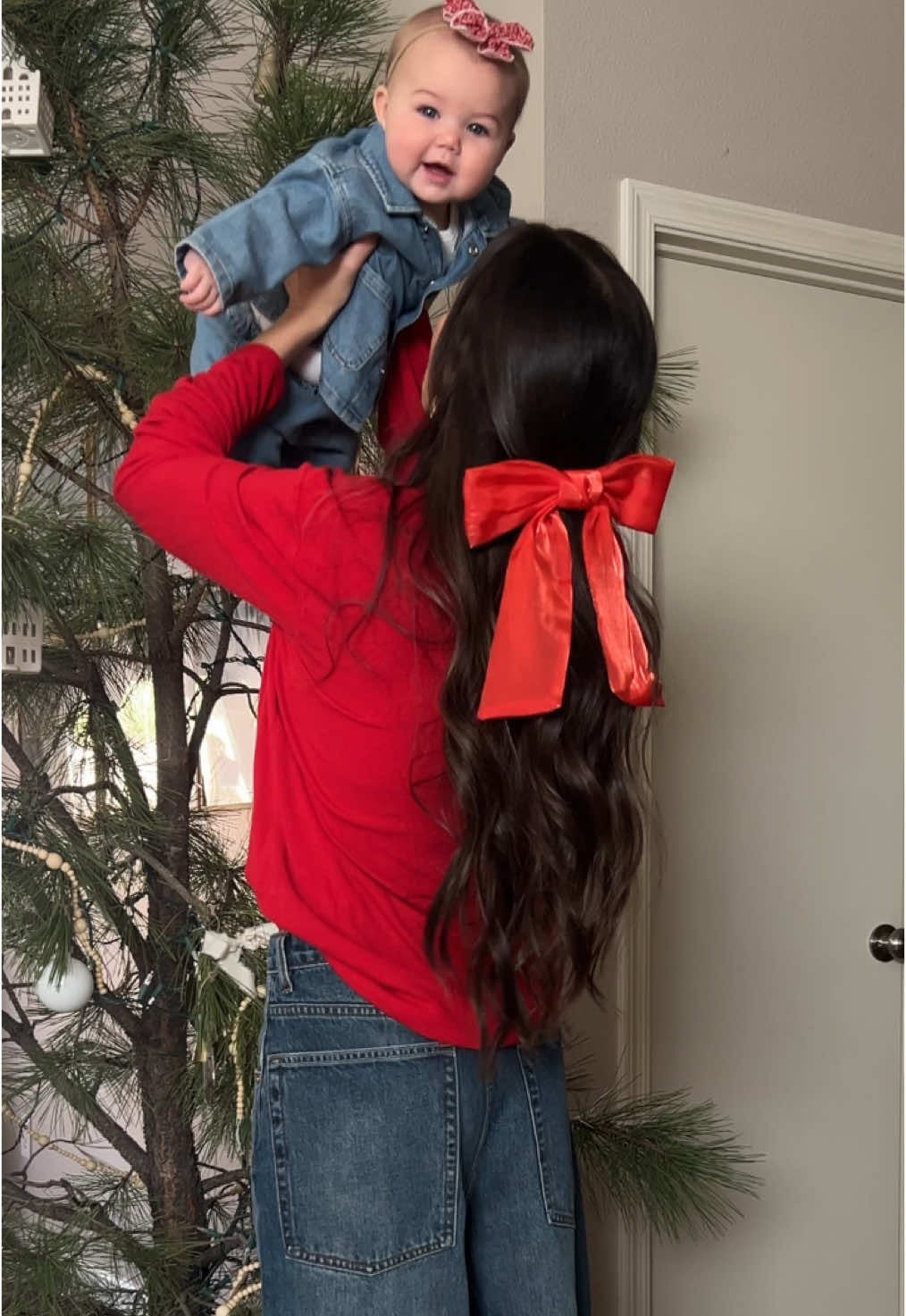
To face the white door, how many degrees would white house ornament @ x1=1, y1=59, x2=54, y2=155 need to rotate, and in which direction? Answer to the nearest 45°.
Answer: approximately 135° to its left

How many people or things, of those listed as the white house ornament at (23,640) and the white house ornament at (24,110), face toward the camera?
2

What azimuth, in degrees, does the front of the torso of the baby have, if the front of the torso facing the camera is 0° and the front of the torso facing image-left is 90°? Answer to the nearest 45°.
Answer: approximately 315°

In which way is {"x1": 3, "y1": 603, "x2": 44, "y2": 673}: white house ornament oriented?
toward the camera
